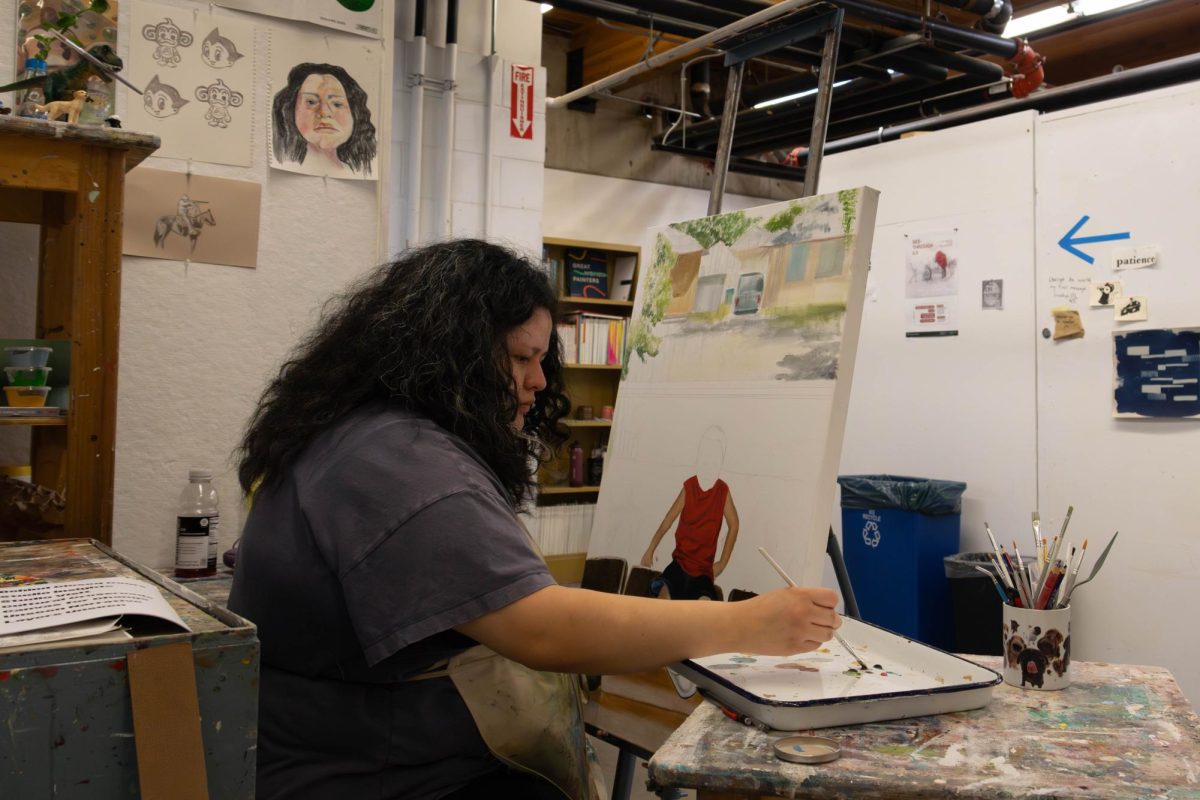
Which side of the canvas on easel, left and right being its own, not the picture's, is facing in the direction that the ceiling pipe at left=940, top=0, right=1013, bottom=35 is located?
back

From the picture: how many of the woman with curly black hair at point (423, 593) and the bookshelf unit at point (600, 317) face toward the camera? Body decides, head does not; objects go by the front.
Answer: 1

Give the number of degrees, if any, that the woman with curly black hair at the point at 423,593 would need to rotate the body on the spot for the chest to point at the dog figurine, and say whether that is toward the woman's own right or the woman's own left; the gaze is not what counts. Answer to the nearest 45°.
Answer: approximately 135° to the woman's own left

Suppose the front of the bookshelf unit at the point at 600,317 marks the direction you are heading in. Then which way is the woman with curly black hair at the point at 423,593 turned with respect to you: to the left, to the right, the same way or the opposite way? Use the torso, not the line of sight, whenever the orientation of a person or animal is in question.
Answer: to the left

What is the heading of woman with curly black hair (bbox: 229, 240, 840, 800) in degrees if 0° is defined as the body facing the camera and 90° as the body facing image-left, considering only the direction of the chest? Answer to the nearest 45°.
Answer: approximately 270°

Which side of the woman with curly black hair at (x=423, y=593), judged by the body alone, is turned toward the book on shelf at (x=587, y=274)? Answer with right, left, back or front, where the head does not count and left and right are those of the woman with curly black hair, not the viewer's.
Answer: left

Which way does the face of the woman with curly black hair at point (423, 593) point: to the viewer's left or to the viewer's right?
to the viewer's right

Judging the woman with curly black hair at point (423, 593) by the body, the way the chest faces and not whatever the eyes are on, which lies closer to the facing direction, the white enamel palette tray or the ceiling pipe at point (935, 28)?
the white enamel palette tray

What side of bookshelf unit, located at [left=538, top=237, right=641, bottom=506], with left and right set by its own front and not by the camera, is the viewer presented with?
front

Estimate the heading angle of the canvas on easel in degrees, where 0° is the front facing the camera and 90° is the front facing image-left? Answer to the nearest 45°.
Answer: approximately 45°

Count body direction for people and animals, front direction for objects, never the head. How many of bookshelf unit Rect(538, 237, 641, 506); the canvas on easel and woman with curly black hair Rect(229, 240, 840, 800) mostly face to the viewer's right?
1

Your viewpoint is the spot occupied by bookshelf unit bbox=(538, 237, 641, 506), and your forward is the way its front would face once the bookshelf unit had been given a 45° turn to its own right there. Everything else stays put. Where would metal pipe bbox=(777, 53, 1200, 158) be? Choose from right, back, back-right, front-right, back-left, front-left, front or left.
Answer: left

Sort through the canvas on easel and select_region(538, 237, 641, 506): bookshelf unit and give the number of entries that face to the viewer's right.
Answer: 0

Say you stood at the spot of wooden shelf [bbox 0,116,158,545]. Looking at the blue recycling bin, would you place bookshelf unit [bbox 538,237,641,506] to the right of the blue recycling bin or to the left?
left

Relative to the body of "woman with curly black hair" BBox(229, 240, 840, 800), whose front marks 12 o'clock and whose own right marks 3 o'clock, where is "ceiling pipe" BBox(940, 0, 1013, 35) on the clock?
The ceiling pipe is roughly at 10 o'clock from the woman with curly black hair.

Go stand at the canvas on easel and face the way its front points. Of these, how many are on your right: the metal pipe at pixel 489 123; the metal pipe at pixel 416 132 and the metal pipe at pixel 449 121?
3
